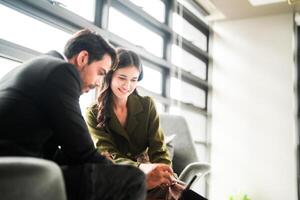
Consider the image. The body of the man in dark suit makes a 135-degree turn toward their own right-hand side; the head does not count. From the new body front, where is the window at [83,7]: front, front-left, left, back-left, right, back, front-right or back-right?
back-right

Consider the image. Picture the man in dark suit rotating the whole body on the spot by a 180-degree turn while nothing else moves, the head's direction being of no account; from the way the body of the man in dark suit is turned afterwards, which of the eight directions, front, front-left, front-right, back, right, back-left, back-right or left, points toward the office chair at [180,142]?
back-right

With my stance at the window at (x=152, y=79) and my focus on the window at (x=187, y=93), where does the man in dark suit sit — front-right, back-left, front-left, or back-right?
back-right

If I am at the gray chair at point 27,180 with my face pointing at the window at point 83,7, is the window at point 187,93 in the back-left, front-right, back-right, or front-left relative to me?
front-right

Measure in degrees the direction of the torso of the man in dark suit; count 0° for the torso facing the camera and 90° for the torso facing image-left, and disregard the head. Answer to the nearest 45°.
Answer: approximately 270°

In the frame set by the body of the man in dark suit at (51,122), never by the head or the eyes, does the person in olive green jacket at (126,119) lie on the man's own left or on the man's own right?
on the man's own left

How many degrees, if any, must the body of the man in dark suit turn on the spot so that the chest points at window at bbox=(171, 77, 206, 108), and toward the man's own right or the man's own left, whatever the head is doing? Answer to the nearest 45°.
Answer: approximately 45° to the man's own left

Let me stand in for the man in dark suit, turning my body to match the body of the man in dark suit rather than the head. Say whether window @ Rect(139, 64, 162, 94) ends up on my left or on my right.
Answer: on my left

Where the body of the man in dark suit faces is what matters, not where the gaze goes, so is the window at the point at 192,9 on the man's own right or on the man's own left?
on the man's own left
